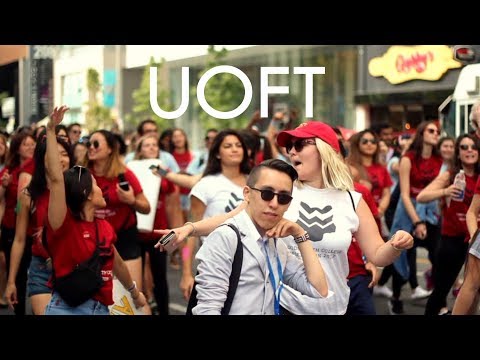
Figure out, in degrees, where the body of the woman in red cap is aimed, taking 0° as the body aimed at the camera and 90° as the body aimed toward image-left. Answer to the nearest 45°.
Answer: approximately 45°

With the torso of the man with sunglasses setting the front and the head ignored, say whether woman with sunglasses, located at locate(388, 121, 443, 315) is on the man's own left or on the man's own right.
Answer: on the man's own left

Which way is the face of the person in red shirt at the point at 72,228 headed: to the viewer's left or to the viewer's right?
to the viewer's right

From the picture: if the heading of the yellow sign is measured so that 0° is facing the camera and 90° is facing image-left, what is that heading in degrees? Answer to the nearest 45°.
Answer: approximately 0°

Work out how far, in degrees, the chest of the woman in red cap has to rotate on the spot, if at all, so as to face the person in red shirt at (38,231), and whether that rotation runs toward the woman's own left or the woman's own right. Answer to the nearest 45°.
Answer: approximately 90° to the woman's own right

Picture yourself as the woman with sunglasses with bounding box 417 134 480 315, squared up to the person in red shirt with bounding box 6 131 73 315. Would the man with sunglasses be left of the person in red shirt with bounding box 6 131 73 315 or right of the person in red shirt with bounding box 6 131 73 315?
left

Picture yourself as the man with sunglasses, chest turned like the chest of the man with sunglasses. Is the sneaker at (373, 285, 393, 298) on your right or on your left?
on your left
